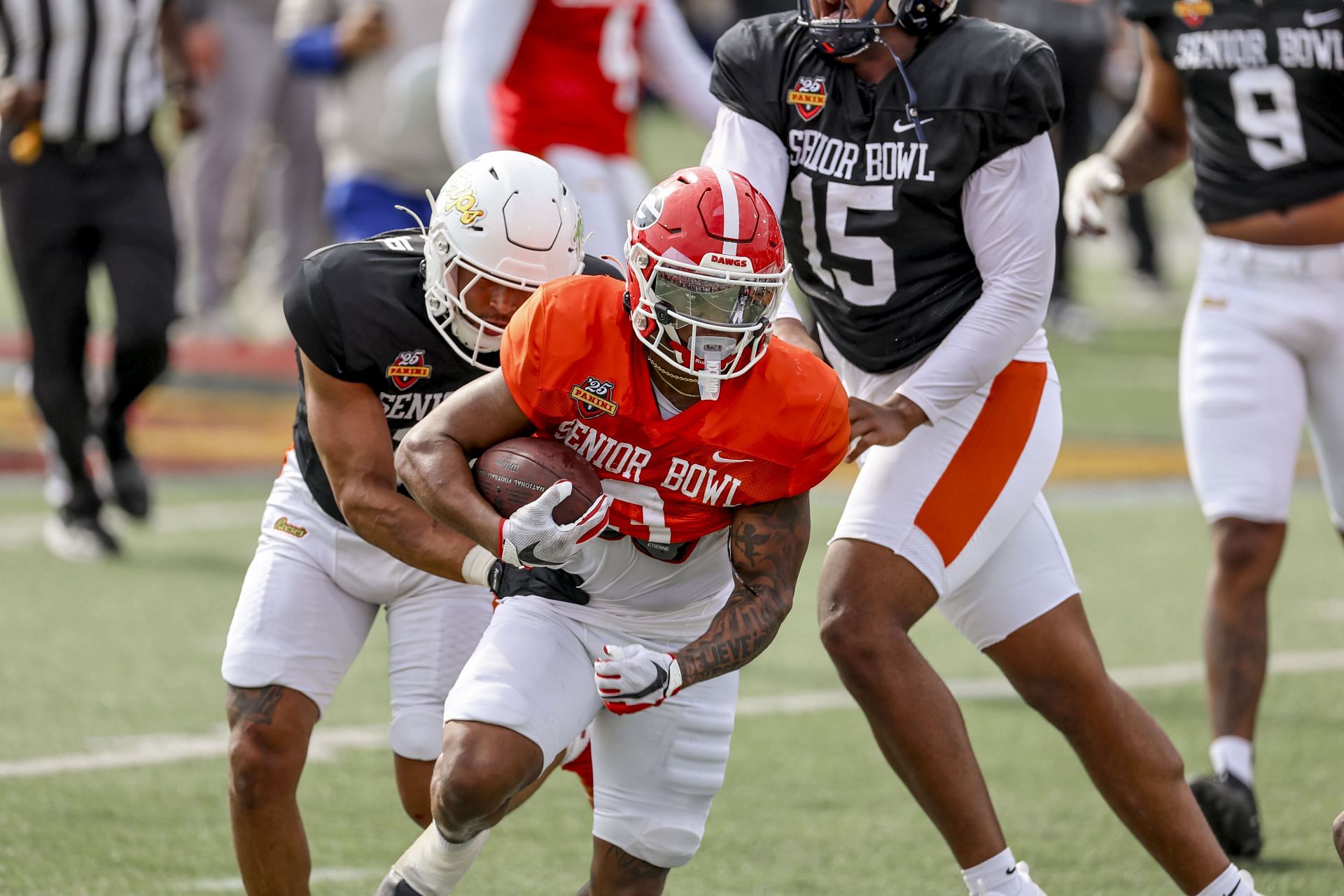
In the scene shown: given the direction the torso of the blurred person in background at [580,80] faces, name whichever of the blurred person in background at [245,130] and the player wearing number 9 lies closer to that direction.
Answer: the player wearing number 9

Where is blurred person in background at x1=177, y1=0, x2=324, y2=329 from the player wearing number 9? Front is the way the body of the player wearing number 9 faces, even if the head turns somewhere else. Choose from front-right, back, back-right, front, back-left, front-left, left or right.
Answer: back-right

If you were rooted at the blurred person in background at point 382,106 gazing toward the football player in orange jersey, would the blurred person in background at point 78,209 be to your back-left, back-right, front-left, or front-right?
front-right

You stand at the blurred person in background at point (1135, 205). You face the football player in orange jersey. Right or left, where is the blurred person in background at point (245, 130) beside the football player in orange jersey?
right

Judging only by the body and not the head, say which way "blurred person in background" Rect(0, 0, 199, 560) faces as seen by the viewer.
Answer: toward the camera

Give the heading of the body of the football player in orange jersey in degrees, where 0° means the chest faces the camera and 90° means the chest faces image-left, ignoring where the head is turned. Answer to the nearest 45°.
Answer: approximately 0°

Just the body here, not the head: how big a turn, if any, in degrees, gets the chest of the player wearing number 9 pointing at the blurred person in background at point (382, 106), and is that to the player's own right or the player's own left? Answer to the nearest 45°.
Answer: approximately 135° to the player's own right

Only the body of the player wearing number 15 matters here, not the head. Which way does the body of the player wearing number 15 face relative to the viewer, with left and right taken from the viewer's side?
facing the viewer and to the left of the viewer

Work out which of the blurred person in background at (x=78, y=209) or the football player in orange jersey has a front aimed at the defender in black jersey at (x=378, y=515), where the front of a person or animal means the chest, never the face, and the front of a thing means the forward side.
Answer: the blurred person in background

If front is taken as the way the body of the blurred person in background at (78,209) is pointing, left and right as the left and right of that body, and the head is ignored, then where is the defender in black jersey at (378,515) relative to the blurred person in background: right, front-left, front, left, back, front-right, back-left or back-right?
front

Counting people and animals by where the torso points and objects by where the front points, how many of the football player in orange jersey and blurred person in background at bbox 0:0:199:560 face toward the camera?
2

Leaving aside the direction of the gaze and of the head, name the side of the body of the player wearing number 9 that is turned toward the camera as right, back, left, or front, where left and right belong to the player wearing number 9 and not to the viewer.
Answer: front

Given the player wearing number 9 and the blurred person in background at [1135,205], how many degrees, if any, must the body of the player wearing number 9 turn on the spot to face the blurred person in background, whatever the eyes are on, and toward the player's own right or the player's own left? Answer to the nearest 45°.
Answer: approximately 180°

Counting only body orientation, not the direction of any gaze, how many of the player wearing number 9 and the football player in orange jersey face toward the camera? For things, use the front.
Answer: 2

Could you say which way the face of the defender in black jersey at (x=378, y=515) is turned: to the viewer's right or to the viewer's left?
to the viewer's right

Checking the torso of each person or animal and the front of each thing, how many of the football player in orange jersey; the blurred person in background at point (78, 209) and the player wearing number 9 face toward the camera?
3
